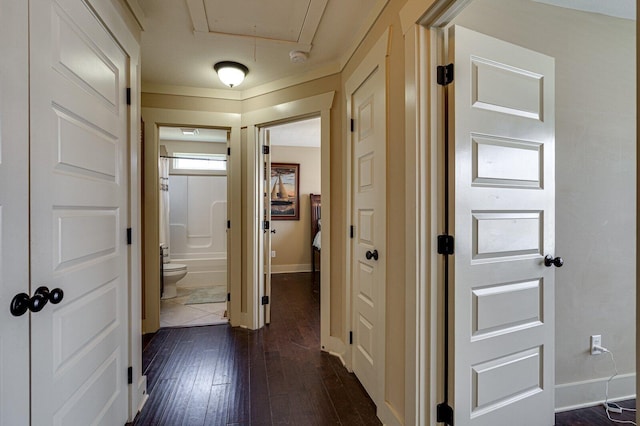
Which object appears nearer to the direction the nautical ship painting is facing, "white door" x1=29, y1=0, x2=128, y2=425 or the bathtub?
the white door

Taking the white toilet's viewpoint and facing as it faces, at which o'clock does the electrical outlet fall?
The electrical outlet is roughly at 2 o'clock from the white toilet.

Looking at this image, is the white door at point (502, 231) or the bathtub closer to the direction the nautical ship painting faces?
the white door

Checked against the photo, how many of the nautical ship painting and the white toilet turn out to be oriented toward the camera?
1

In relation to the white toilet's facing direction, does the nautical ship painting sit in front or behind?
in front

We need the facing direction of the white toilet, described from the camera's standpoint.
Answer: facing to the right of the viewer

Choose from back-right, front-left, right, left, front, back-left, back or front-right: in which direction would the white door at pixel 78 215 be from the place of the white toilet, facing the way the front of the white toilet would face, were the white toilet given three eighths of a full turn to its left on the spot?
back-left

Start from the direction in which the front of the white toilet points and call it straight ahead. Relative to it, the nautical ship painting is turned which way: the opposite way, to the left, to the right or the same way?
to the right

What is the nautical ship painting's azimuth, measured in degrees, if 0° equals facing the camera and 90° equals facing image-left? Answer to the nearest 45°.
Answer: approximately 0°
